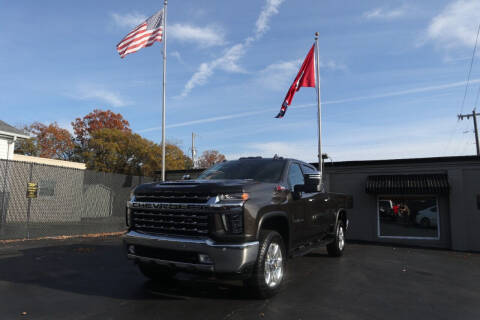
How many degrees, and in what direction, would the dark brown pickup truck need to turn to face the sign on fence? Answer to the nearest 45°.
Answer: approximately 90° to its right

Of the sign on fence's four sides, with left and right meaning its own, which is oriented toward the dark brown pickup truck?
front

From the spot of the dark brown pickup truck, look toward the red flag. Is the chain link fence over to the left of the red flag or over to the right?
left

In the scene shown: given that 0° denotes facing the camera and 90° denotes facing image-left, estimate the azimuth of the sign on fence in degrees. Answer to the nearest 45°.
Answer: approximately 0°

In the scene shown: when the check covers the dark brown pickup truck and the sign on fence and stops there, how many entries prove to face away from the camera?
0

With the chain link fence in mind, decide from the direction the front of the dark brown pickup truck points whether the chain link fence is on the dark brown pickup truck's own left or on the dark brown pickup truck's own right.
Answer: on the dark brown pickup truck's own right

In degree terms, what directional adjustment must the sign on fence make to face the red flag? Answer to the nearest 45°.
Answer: approximately 90° to its left

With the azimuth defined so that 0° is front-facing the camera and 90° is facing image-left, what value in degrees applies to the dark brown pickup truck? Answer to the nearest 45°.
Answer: approximately 45°
